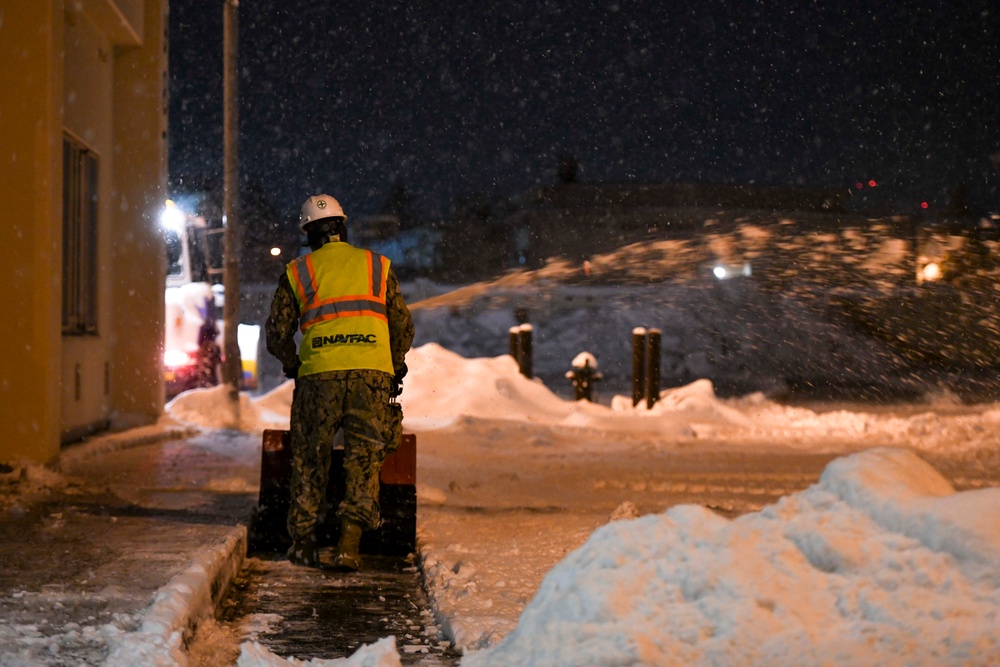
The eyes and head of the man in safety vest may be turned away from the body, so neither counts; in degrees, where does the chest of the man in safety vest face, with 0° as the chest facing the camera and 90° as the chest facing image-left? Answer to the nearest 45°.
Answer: approximately 180°

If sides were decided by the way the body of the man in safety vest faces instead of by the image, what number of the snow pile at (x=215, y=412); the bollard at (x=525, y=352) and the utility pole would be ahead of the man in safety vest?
3

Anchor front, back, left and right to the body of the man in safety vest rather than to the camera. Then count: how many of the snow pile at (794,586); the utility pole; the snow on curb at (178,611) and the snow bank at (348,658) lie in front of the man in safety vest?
1

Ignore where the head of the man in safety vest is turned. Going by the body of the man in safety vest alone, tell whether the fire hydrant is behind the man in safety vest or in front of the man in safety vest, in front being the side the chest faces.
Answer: in front

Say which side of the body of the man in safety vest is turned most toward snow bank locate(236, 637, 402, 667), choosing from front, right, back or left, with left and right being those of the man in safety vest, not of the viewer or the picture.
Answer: back

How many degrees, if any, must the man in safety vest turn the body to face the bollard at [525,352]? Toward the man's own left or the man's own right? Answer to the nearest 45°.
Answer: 0° — they already face it

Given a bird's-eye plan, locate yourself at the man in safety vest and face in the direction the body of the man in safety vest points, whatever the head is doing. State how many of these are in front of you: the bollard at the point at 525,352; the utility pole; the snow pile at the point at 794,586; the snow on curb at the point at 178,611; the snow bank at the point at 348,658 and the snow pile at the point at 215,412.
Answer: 3

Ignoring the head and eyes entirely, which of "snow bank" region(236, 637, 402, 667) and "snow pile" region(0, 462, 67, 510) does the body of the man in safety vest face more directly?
the snow pile

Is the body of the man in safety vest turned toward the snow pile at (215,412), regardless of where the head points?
yes

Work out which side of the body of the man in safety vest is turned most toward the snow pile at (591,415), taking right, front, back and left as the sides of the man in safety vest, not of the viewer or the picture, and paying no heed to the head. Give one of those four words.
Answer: front

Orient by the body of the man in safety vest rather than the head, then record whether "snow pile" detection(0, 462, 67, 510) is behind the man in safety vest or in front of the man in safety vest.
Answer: in front

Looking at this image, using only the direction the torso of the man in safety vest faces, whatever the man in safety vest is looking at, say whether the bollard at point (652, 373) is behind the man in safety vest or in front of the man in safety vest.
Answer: in front

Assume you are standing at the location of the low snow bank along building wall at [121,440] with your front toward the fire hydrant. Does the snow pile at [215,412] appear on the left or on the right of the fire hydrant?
left

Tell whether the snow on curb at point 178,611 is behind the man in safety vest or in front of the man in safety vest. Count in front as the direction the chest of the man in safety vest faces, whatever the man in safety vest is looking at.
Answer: behind
